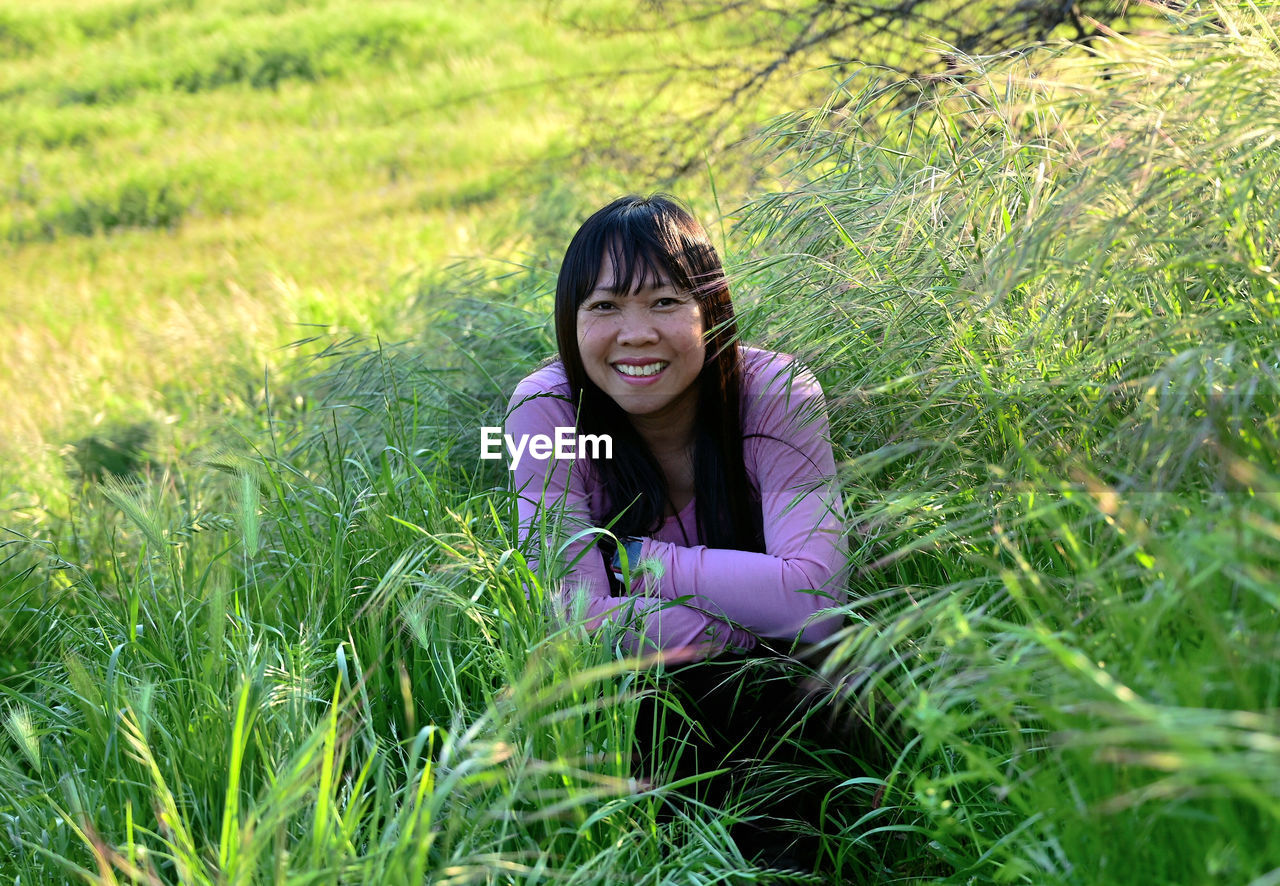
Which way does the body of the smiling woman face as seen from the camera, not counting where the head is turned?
toward the camera

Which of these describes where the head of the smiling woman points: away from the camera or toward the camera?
toward the camera
